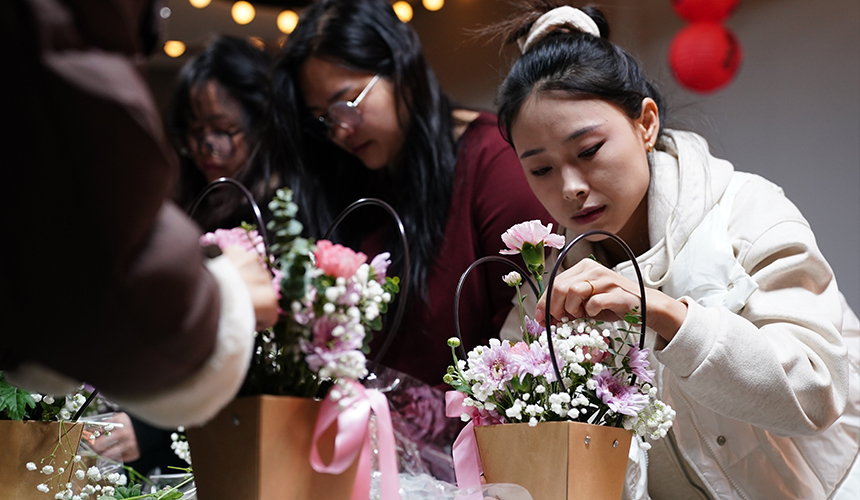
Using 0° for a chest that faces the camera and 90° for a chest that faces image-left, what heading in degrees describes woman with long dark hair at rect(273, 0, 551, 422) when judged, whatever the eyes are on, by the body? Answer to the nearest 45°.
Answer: approximately 45°

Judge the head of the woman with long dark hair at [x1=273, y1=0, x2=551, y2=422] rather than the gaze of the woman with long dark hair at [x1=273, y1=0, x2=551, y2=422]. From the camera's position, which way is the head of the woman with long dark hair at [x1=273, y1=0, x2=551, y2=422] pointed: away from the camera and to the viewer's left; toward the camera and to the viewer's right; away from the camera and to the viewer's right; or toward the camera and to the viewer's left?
toward the camera and to the viewer's left

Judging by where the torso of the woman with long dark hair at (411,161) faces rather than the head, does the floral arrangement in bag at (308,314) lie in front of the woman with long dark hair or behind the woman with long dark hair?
in front

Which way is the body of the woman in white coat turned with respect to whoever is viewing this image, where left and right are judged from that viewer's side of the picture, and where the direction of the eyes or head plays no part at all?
facing the viewer and to the left of the viewer

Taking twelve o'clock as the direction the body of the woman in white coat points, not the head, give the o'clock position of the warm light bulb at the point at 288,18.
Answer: The warm light bulb is roughly at 3 o'clock from the woman in white coat.

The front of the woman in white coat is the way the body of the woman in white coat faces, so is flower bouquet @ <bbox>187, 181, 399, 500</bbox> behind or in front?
in front

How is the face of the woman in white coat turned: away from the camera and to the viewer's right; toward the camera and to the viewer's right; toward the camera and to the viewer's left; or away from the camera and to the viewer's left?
toward the camera and to the viewer's left

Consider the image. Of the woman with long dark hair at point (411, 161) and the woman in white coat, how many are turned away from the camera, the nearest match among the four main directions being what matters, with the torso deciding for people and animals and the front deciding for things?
0

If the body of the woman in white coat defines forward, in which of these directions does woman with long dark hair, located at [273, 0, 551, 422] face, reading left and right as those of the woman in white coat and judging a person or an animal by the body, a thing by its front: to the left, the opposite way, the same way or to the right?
the same way

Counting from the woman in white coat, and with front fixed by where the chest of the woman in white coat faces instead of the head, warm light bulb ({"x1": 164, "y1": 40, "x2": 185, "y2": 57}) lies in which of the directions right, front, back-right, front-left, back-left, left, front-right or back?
right

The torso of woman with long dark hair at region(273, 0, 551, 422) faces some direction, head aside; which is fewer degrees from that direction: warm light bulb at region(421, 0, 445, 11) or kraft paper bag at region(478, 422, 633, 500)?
the kraft paper bag

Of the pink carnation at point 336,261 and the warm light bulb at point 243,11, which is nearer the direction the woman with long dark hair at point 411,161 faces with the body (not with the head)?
the pink carnation

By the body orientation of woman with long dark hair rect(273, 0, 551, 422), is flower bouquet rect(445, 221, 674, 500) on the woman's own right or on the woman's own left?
on the woman's own left

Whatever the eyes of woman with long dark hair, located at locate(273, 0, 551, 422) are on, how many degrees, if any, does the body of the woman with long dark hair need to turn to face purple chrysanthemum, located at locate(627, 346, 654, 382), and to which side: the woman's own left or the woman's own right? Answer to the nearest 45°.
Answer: approximately 45° to the woman's own left
